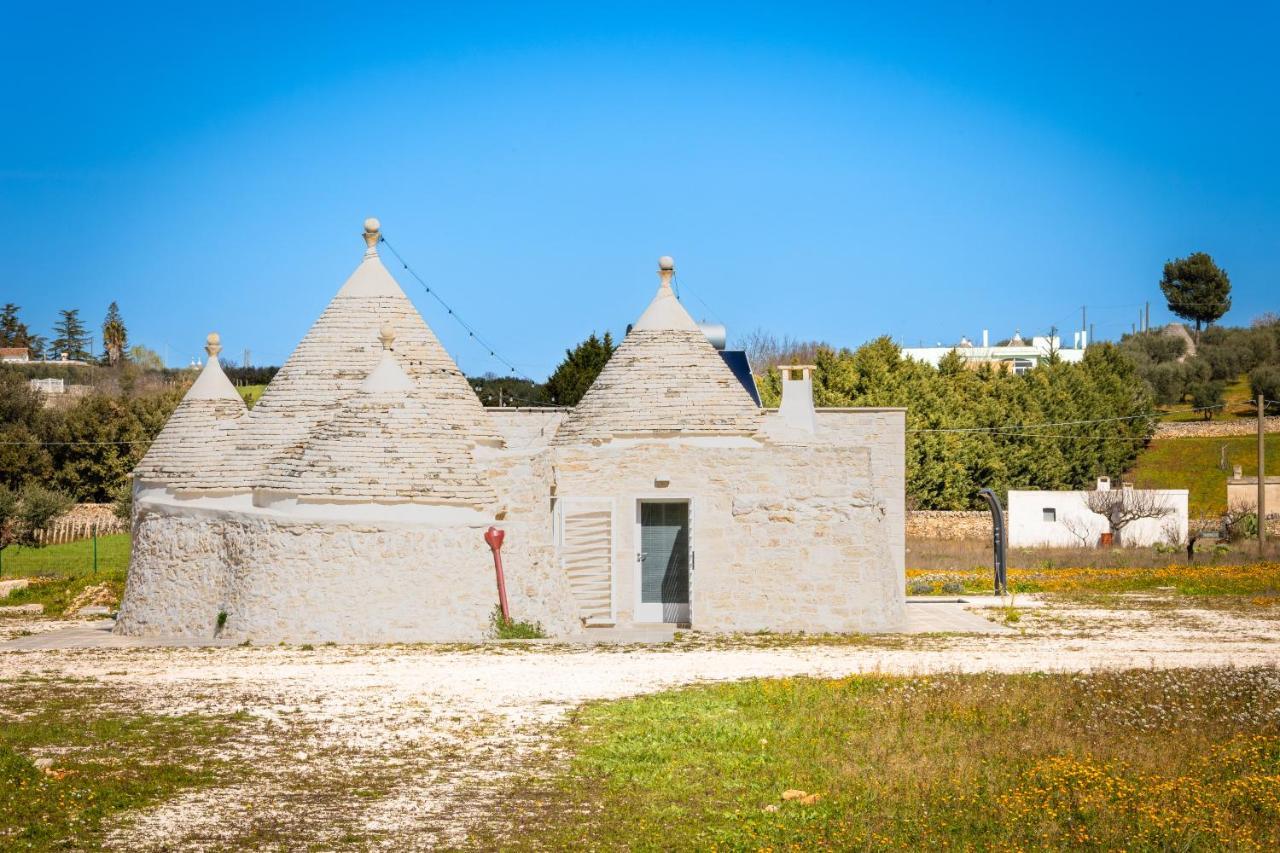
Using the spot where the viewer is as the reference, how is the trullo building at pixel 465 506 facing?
facing the viewer
